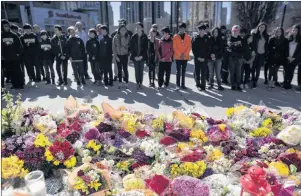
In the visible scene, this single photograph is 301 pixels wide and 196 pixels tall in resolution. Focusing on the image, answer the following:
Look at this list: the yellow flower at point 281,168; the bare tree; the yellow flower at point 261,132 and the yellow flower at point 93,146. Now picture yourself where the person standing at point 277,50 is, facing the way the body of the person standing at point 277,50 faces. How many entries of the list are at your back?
1

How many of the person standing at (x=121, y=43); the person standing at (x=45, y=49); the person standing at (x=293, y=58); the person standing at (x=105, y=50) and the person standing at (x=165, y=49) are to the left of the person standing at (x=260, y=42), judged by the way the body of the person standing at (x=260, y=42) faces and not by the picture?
1

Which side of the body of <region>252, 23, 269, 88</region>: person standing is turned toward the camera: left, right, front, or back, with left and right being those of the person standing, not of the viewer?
front

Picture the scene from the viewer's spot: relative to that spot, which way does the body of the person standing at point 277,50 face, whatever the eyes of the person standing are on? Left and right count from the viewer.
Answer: facing the viewer

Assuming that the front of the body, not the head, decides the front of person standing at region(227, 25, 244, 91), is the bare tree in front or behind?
behind

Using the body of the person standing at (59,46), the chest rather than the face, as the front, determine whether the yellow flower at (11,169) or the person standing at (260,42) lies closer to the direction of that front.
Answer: the yellow flower

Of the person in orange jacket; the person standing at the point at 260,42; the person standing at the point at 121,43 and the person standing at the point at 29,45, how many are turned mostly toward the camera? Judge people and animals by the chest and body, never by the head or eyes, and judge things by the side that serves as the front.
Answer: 4

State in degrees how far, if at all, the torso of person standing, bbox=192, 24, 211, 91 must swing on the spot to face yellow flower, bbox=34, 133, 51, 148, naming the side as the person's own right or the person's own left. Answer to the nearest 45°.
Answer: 0° — they already face it

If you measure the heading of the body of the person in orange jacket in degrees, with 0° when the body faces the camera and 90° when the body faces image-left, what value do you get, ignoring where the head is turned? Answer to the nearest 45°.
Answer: approximately 0°

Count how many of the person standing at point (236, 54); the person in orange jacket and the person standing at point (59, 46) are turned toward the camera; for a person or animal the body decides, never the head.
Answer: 3

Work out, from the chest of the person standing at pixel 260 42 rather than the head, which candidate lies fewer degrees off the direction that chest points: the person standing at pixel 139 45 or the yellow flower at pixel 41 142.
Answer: the yellow flower

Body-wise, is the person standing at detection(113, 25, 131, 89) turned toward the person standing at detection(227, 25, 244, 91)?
no

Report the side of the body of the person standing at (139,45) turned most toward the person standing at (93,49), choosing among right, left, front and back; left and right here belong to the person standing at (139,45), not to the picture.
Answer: right

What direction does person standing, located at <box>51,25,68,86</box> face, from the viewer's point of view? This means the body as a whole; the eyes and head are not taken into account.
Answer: toward the camera

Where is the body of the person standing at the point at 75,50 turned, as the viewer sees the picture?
toward the camera

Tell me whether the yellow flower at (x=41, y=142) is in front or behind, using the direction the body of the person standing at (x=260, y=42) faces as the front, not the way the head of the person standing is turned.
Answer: in front

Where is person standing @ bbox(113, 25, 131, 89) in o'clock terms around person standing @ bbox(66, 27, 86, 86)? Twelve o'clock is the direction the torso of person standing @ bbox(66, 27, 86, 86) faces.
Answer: person standing @ bbox(113, 25, 131, 89) is roughly at 10 o'clock from person standing @ bbox(66, 27, 86, 86).
